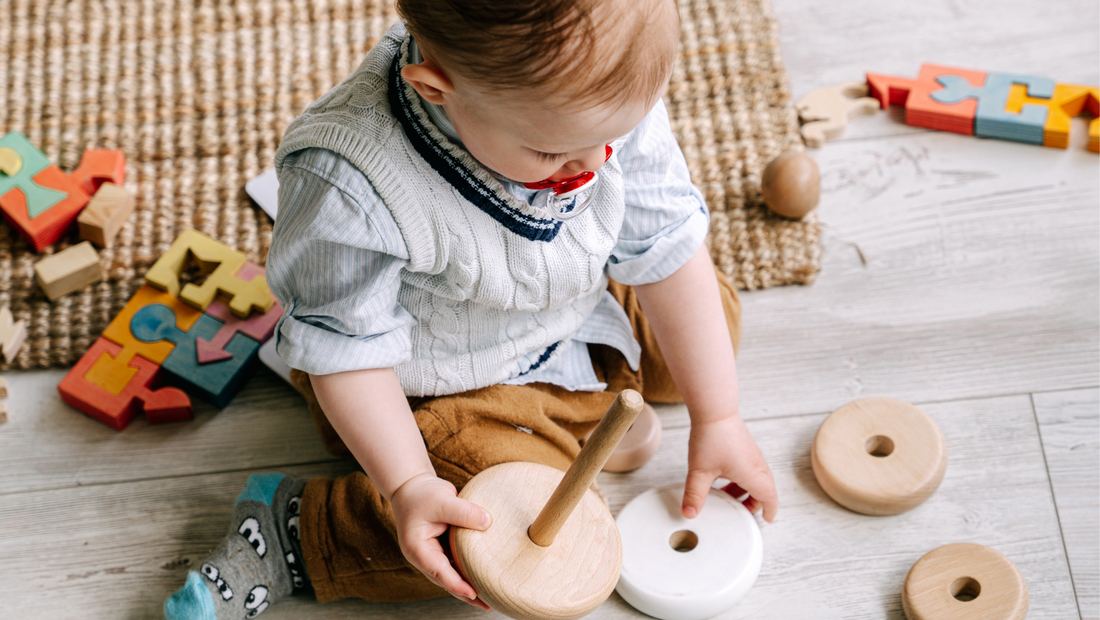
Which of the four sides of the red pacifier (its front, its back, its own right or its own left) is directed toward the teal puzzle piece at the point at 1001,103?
left

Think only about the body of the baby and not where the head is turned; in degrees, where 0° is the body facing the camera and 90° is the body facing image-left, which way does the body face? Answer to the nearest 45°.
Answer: approximately 315°

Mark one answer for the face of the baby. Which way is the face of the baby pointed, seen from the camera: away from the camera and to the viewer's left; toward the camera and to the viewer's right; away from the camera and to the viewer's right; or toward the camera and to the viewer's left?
toward the camera and to the viewer's right

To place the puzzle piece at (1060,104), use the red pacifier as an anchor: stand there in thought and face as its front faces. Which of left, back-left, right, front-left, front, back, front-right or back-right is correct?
left

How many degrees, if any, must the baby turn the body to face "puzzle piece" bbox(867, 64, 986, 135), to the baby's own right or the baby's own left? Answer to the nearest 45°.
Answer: approximately 90° to the baby's own left

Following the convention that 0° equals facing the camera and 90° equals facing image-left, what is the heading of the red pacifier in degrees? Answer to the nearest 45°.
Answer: approximately 315°
